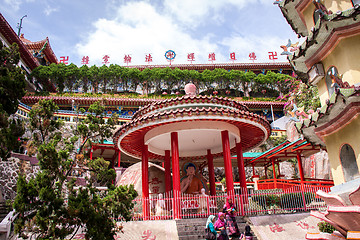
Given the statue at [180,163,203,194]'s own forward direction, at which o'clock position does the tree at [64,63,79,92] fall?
The tree is roughly at 5 o'clock from the statue.

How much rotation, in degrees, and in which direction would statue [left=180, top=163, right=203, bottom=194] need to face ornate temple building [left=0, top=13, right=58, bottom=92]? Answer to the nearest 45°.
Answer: approximately 135° to its right

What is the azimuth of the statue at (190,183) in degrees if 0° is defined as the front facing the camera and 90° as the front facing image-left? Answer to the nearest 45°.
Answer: approximately 0°

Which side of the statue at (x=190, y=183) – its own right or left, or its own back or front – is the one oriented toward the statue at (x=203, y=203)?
front

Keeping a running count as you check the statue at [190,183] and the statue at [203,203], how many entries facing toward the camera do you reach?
2

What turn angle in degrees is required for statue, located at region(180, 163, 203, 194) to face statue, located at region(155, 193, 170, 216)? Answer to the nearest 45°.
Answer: approximately 45° to its right

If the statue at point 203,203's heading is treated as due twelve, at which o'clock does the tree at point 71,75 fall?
The tree is roughly at 5 o'clock from the statue.

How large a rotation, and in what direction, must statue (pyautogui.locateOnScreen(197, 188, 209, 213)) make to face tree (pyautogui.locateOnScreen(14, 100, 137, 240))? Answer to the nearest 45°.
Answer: approximately 45° to its right

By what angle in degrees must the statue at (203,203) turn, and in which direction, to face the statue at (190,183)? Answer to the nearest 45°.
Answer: approximately 180°

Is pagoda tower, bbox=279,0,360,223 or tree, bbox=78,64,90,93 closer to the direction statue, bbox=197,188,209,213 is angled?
the pagoda tower

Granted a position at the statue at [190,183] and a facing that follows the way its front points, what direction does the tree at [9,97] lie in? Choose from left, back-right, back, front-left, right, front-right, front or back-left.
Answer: front-right

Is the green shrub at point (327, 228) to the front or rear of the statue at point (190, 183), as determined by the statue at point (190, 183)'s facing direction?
to the front

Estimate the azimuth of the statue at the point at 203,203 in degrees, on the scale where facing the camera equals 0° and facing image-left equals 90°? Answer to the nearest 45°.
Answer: approximately 0°
